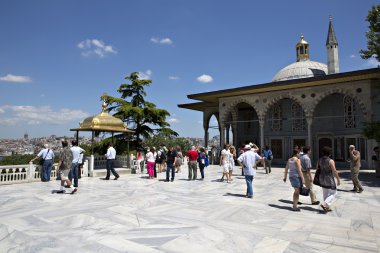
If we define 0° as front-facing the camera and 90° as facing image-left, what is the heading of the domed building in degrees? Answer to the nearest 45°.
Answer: approximately 45°

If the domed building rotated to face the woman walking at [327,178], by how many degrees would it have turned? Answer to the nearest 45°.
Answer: approximately 45° to its left

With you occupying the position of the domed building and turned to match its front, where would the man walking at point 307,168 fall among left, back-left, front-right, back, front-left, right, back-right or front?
front-left

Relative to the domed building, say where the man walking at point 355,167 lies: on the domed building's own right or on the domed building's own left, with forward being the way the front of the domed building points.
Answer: on the domed building's own left

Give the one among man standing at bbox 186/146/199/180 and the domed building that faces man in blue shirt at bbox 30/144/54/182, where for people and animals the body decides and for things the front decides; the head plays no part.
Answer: the domed building

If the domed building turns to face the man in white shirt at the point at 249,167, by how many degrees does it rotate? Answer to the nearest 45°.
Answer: approximately 45° to its left

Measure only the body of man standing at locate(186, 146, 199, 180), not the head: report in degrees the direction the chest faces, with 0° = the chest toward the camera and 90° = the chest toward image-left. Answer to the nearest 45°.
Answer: approximately 180°

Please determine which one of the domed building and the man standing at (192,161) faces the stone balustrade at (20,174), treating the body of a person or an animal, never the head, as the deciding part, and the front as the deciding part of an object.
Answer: the domed building
